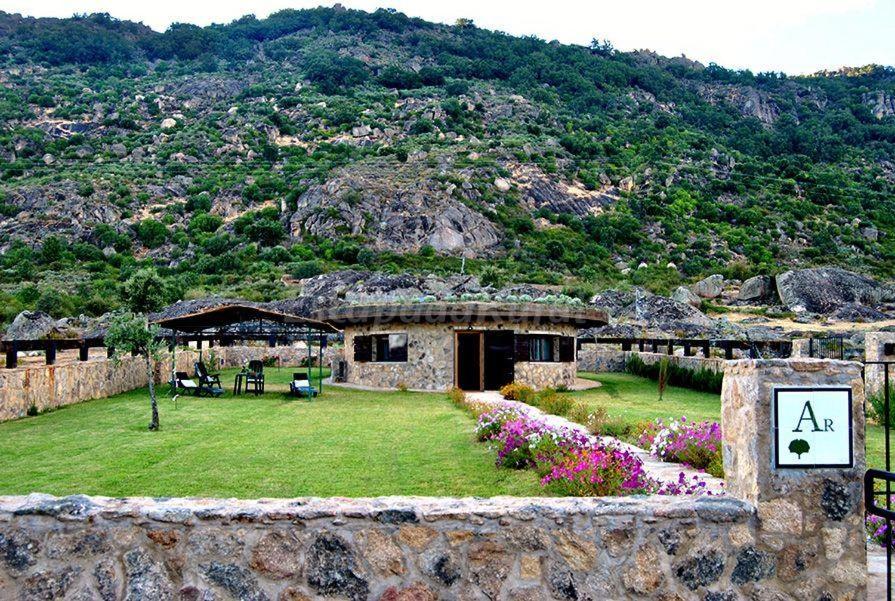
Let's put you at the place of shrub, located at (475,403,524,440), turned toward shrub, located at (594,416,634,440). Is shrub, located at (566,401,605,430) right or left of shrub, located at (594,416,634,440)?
left

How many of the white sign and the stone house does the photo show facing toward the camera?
2

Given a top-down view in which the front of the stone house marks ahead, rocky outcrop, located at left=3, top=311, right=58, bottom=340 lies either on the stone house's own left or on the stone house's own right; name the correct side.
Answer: on the stone house's own right

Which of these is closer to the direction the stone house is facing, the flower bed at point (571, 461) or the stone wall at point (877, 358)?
the flower bed

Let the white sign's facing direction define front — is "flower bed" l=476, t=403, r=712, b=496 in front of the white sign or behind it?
behind

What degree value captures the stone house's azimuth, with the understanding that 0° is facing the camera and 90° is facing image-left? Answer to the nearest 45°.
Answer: approximately 0°

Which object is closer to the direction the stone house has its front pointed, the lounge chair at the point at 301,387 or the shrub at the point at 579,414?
the shrub

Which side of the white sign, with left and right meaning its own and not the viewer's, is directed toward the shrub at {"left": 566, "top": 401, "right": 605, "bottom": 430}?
back

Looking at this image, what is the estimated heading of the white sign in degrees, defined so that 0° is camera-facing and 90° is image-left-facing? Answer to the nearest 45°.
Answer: approximately 0°

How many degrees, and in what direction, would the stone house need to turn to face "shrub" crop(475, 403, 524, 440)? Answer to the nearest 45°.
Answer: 0° — it already faces it

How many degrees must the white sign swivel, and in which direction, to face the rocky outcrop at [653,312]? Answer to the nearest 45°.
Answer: approximately 180°

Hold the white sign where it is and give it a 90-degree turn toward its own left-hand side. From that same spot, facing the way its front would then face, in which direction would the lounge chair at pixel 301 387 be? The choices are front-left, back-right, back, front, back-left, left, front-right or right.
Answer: back-left

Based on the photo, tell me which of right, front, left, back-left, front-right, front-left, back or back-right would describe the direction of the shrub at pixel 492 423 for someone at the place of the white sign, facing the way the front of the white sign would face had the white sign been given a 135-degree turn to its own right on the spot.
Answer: front
